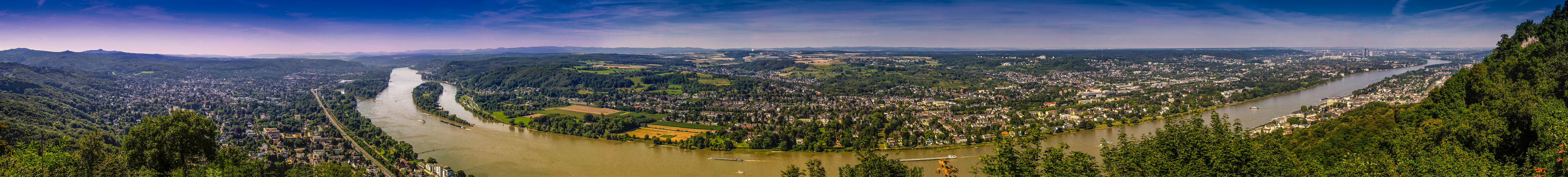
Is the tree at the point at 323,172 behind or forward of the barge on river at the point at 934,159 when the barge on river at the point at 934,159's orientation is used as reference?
forward

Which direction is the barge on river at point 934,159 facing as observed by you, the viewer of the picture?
facing to the left of the viewer

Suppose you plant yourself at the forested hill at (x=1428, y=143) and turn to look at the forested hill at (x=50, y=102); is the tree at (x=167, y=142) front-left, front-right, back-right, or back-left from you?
front-left

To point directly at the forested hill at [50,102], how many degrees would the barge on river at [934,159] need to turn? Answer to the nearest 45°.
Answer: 0° — it already faces it

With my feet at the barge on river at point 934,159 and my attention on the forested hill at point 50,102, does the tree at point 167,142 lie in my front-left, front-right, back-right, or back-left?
front-left

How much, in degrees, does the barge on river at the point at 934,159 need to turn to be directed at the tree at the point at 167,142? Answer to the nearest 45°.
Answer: approximately 45° to its left
